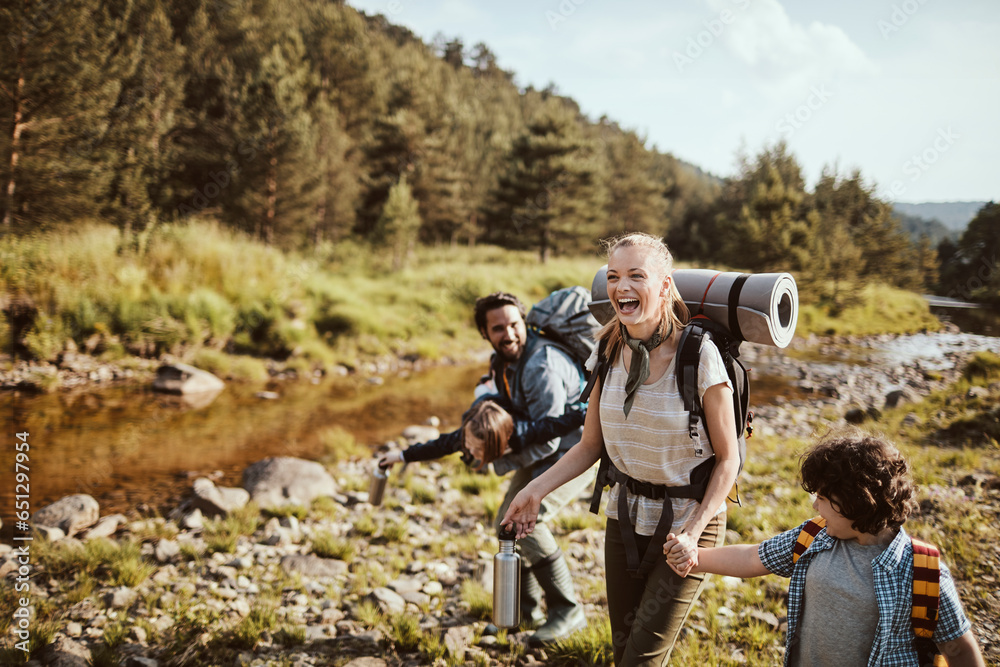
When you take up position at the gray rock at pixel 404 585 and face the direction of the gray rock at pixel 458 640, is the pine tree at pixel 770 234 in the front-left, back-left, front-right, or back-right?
back-left

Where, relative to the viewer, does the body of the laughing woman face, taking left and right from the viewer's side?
facing the viewer and to the left of the viewer

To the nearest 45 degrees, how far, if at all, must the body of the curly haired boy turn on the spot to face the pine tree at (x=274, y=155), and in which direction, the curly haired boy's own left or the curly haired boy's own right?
approximately 90° to the curly haired boy's own right

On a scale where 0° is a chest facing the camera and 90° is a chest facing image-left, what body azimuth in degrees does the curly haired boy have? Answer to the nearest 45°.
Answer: approximately 45°

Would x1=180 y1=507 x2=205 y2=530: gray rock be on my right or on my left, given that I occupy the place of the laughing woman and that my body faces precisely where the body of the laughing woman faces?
on my right

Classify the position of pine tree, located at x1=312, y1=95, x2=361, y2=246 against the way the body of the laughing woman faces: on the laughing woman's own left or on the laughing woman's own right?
on the laughing woman's own right

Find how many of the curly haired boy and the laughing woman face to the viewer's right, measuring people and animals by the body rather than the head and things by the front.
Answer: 0
